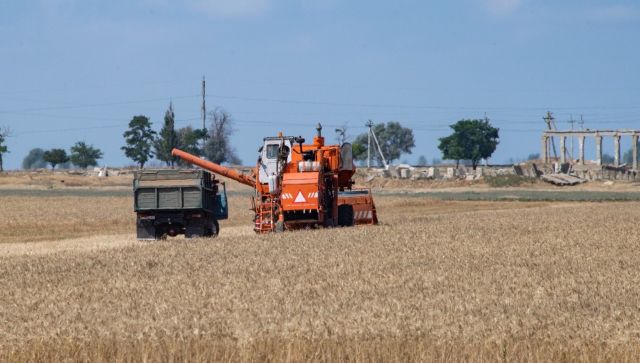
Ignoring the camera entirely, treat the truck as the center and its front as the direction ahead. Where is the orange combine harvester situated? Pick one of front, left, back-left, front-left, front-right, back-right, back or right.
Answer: front-right

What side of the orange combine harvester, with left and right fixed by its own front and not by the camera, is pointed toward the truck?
left

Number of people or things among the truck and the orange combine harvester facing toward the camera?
0

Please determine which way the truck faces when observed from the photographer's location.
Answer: facing away from the viewer and to the right of the viewer

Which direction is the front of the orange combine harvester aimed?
away from the camera
